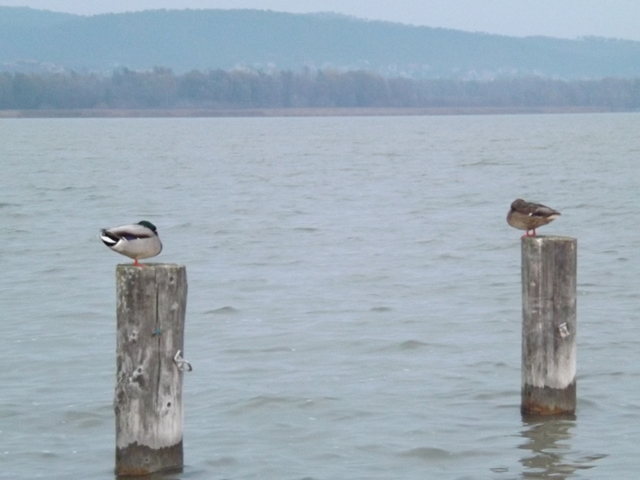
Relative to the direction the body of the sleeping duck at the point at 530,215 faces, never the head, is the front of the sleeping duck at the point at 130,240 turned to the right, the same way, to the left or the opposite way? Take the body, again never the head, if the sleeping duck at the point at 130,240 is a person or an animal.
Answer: the opposite way

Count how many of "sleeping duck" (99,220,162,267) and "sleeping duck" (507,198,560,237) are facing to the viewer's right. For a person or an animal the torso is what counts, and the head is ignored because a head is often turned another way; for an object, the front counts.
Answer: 1

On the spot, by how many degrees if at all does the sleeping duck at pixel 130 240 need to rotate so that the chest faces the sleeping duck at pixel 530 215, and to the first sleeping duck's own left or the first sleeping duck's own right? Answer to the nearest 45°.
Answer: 0° — it already faces it

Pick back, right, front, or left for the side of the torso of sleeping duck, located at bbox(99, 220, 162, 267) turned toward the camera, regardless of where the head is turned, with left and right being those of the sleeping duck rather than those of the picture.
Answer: right

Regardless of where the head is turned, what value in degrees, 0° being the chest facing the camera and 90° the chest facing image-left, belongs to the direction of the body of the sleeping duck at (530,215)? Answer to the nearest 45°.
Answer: approximately 90°
